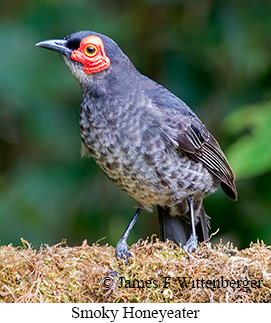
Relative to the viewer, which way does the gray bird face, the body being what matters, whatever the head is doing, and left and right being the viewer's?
facing the viewer and to the left of the viewer
